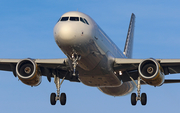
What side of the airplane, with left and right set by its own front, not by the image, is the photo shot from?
front
